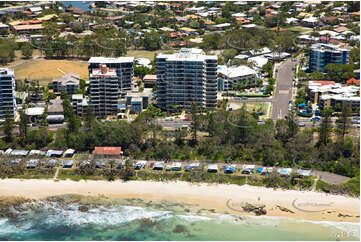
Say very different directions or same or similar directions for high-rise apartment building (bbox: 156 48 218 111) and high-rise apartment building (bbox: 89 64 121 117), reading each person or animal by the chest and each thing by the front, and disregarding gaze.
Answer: same or similar directions

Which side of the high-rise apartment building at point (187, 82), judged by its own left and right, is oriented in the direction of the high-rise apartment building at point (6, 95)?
right

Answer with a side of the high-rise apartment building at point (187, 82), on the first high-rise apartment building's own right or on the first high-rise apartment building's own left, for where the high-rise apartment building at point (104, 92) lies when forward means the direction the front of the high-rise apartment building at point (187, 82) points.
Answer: on the first high-rise apartment building's own right

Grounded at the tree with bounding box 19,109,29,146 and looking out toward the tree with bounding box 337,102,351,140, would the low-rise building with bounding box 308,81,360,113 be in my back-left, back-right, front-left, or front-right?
front-left

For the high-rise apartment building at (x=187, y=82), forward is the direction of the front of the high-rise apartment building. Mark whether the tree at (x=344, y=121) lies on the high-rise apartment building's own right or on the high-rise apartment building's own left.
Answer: on the high-rise apartment building's own left

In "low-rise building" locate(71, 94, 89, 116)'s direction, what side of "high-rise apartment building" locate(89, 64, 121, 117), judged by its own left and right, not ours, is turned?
right

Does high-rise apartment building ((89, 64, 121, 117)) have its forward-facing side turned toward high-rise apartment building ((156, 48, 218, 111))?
no

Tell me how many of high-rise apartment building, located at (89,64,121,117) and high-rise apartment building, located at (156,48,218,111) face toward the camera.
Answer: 2

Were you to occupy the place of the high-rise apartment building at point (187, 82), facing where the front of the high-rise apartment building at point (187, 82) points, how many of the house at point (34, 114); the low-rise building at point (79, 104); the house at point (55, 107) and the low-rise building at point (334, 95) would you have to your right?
3

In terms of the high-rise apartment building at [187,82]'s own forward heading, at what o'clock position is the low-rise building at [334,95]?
The low-rise building is roughly at 9 o'clock from the high-rise apartment building.

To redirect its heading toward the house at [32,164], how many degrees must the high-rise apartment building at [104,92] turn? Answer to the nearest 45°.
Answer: approximately 45° to its right

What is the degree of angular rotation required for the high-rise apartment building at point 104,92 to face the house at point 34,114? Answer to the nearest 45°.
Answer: approximately 90° to its right

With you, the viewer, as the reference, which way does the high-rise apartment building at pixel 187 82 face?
facing the viewer

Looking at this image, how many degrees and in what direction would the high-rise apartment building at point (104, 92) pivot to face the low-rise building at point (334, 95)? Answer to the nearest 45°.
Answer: approximately 90° to its left

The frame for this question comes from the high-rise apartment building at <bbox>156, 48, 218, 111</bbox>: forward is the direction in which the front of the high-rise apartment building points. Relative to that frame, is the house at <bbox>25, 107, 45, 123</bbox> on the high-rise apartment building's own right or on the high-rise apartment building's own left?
on the high-rise apartment building's own right

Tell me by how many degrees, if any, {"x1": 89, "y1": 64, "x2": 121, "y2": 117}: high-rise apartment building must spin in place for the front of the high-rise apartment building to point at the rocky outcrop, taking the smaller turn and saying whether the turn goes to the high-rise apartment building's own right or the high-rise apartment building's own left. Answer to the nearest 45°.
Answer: approximately 45° to the high-rise apartment building's own left
